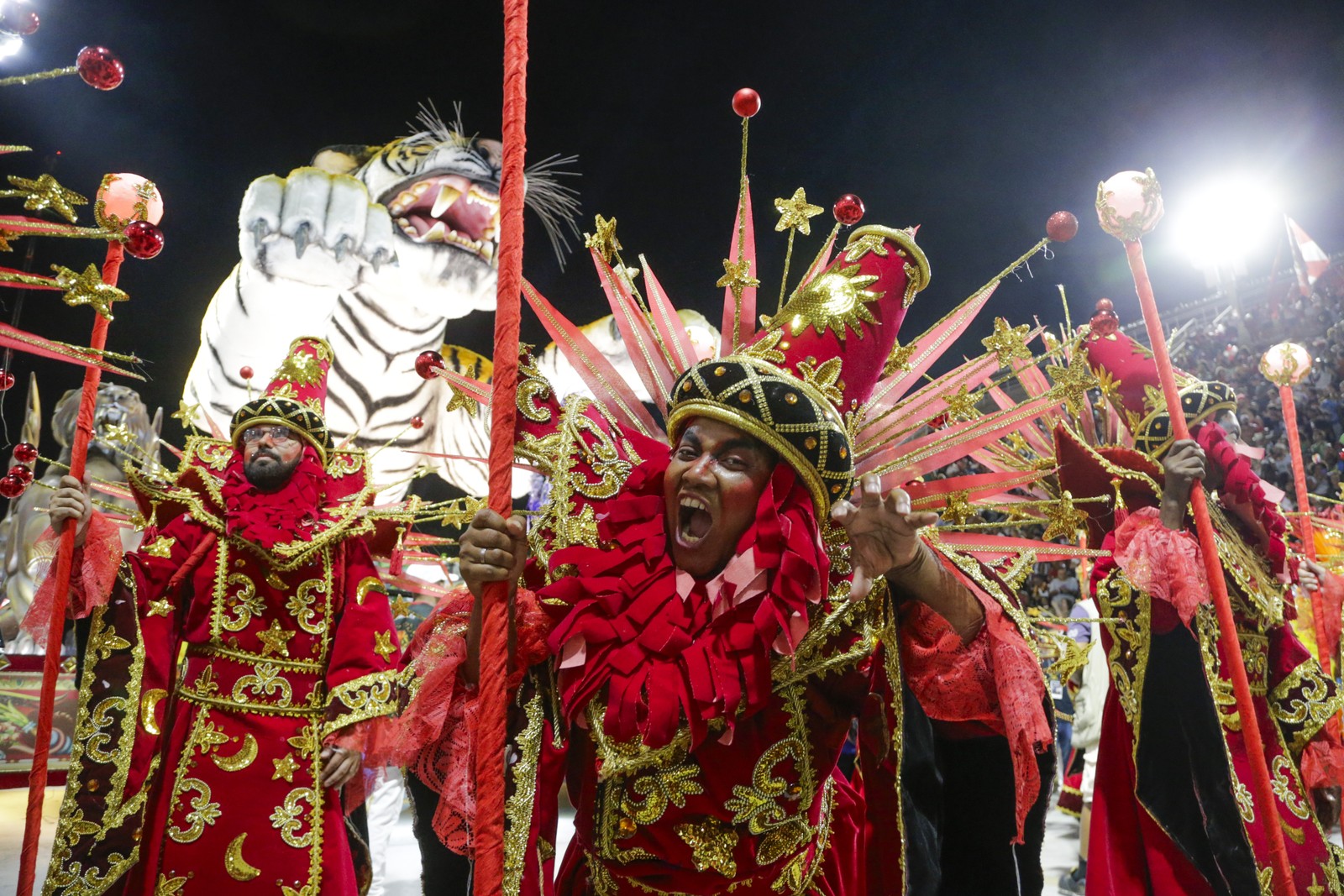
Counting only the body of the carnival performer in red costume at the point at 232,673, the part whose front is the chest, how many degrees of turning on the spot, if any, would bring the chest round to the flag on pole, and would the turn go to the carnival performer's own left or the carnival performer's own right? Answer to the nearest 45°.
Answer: approximately 90° to the carnival performer's own left

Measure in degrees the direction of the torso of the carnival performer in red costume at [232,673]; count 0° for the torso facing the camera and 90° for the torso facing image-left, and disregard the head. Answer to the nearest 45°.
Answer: approximately 0°

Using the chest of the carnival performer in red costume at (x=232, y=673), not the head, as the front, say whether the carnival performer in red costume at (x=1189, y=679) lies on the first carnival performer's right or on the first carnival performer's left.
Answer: on the first carnival performer's left

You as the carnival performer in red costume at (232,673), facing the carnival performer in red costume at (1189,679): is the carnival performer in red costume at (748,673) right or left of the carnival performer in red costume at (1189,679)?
right

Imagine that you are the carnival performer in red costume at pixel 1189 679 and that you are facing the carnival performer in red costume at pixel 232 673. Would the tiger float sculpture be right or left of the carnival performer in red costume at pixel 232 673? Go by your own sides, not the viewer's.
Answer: right

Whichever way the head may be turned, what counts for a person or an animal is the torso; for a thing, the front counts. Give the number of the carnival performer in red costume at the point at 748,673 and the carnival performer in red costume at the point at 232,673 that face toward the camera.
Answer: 2

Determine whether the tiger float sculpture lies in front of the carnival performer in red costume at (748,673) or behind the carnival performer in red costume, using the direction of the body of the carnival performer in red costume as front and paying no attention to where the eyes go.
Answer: behind

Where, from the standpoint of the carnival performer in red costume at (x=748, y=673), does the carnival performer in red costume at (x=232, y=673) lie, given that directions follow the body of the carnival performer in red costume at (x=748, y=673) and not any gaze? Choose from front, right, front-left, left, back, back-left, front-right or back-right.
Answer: back-right

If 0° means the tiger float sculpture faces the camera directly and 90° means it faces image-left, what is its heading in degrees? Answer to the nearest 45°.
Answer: approximately 315°

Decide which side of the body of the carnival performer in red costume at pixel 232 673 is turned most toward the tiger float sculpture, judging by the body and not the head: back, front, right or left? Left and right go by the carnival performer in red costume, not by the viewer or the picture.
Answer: back
